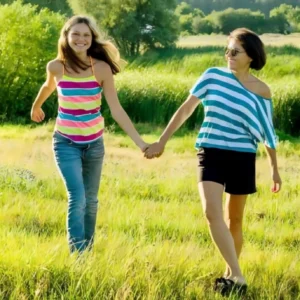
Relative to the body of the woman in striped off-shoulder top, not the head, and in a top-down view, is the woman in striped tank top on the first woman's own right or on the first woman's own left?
on the first woman's own right

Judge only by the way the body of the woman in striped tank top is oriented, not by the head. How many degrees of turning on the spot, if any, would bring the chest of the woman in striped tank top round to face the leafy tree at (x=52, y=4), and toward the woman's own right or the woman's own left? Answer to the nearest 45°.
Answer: approximately 180°

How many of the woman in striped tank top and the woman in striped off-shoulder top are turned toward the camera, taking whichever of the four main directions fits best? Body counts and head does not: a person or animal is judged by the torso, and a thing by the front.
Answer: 2

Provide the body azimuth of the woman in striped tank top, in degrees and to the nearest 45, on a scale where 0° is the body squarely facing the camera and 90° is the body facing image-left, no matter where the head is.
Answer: approximately 0°

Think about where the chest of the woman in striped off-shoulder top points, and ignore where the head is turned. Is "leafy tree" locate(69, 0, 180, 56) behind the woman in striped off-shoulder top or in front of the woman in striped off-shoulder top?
behind

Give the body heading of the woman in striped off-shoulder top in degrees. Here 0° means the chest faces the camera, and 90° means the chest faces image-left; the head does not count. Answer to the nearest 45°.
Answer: approximately 0°

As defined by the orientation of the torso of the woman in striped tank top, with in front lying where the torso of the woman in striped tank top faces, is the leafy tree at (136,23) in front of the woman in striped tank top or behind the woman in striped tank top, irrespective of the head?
behind

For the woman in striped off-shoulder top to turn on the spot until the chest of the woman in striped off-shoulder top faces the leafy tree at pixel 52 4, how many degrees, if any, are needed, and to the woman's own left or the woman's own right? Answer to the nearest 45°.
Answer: approximately 180°

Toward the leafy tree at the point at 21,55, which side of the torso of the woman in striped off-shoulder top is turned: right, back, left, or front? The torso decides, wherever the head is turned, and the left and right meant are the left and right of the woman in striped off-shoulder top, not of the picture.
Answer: back

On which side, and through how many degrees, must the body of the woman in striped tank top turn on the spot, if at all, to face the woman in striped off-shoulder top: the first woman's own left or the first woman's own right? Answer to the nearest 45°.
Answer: approximately 45° to the first woman's own left
